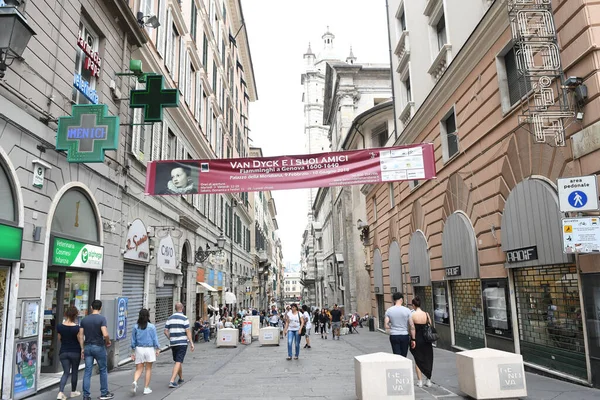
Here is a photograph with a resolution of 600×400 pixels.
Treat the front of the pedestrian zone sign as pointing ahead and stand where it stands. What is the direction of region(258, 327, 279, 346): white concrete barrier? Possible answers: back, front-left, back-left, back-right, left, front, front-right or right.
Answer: back-right

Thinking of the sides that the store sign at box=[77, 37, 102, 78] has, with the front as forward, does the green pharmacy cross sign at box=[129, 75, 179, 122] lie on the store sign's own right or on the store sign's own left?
on the store sign's own left

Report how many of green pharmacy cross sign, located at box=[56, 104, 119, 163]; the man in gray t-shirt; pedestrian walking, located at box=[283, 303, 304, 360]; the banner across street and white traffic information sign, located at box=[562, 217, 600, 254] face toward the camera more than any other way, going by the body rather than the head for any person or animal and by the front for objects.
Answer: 4

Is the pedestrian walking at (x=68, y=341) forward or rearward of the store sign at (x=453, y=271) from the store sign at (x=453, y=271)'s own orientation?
forward

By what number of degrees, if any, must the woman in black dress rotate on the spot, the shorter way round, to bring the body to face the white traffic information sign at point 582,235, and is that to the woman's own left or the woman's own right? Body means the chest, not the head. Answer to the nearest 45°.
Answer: approximately 135° to the woman's own right

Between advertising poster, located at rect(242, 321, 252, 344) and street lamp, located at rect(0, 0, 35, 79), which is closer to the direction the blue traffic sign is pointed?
the street lamp

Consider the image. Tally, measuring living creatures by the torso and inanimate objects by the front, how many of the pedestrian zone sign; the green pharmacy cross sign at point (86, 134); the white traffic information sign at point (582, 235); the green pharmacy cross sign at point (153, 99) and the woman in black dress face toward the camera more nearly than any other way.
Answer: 4

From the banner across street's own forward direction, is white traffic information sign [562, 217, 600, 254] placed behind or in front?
in front

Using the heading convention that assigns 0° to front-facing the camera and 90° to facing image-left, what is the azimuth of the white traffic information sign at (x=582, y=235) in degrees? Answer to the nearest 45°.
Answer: approximately 0°

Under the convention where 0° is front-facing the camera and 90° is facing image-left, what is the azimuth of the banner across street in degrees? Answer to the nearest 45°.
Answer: approximately 0°

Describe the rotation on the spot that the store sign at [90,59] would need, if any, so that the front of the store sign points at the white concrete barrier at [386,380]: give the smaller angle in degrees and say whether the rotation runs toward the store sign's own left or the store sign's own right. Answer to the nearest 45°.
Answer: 0° — it already faces it

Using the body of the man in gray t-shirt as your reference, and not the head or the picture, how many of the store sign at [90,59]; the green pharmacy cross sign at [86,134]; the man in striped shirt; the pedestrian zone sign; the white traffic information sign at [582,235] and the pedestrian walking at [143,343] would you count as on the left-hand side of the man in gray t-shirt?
4
